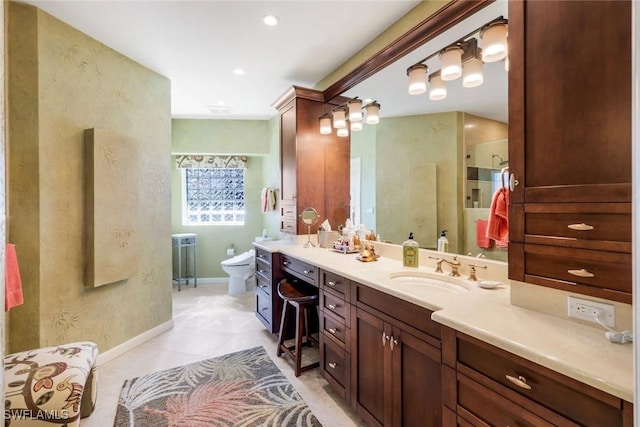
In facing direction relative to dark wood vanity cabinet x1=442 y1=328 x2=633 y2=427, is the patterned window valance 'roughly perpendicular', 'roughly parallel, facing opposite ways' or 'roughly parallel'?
roughly perpendicular

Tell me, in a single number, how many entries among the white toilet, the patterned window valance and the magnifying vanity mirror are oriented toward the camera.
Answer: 2

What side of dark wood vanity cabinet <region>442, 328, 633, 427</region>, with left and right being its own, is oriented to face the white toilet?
right

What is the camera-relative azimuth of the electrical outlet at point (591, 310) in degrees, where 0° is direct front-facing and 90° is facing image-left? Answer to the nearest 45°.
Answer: approximately 45°

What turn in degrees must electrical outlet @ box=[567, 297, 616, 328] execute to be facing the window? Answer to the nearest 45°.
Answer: approximately 45° to its right

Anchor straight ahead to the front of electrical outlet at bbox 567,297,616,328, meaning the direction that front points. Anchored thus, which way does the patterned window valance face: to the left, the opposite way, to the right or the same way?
to the left

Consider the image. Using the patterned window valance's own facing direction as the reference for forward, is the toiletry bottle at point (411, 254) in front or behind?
in front

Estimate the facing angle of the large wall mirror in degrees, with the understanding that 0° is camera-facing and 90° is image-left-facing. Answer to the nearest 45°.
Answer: approximately 45°
